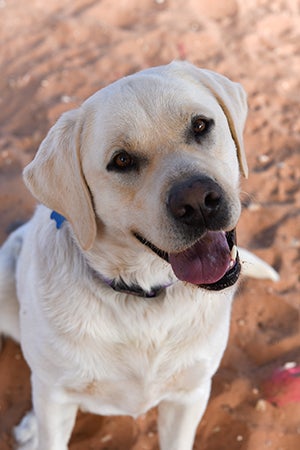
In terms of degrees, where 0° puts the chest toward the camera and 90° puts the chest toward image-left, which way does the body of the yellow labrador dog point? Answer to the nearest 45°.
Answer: approximately 0°
